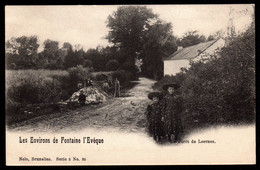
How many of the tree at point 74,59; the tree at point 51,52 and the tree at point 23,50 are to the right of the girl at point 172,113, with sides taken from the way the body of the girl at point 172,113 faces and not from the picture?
3

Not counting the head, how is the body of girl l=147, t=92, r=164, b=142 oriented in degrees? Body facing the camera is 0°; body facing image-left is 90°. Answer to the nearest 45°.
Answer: approximately 0°

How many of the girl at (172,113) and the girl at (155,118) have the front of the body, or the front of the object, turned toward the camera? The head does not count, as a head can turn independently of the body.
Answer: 2

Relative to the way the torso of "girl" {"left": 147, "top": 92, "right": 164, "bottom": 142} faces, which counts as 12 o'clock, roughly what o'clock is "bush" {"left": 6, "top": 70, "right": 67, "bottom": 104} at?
The bush is roughly at 5 o'clock from the girl.
